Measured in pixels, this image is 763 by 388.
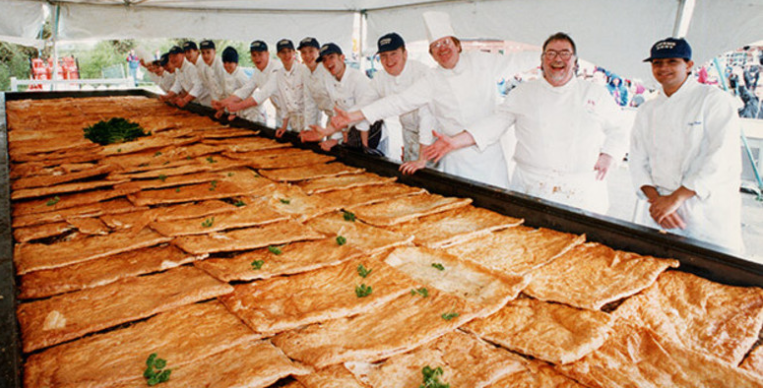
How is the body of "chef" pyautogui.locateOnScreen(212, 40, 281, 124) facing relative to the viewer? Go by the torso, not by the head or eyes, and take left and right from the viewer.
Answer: facing the viewer and to the left of the viewer

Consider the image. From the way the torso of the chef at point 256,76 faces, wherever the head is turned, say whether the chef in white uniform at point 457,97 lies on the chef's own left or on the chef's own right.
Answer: on the chef's own left

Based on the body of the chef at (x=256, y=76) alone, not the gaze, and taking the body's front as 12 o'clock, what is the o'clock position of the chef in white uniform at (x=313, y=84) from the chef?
The chef in white uniform is roughly at 9 o'clock from the chef.

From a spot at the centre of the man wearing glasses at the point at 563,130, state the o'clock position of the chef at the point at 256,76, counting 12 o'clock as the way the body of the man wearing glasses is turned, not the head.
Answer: The chef is roughly at 4 o'clock from the man wearing glasses.

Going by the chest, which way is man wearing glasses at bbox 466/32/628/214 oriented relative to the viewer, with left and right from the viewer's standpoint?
facing the viewer

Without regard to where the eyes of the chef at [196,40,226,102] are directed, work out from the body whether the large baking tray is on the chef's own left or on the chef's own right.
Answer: on the chef's own left

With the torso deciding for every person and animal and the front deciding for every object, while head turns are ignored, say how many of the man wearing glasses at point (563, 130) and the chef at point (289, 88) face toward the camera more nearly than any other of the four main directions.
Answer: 2

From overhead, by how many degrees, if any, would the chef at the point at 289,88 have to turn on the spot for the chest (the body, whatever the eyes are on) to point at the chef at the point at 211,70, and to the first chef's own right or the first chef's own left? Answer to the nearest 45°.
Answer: approximately 135° to the first chef's own right

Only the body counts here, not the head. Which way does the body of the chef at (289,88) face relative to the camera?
toward the camera

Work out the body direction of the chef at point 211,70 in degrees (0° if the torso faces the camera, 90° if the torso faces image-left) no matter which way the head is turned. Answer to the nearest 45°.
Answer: approximately 45°

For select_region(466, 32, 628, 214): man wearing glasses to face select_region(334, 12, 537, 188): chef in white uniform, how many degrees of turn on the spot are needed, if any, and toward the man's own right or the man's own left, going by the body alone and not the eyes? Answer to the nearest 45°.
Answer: approximately 135° to the man's own right
